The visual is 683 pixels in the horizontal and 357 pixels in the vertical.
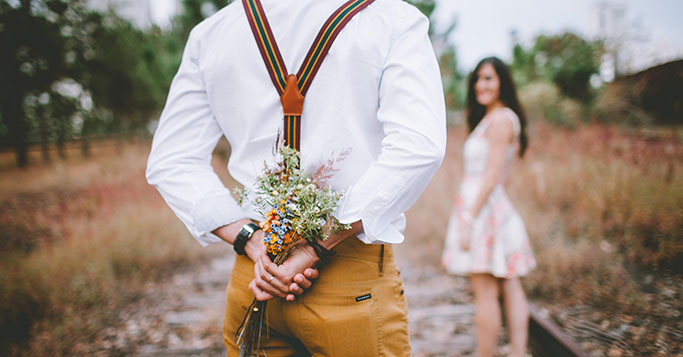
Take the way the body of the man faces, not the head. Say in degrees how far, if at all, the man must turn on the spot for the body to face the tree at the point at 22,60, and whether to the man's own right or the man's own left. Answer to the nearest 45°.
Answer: approximately 45° to the man's own left

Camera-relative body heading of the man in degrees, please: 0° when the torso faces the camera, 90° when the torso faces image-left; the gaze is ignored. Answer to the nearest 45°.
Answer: approximately 180°

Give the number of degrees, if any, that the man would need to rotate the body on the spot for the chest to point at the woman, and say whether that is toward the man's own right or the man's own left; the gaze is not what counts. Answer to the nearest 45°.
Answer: approximately 45° to the man's own right

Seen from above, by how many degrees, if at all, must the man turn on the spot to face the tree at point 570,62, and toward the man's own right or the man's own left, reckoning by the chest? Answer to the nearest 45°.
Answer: approximately 45° to the man's own right
